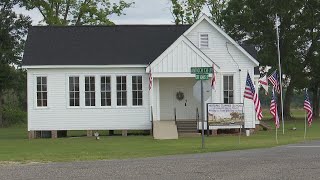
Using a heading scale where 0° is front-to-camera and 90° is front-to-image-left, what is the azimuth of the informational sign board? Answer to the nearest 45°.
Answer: approximately 0°

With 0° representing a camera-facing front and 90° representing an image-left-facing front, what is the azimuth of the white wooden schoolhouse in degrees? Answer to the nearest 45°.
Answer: approximately 0°
